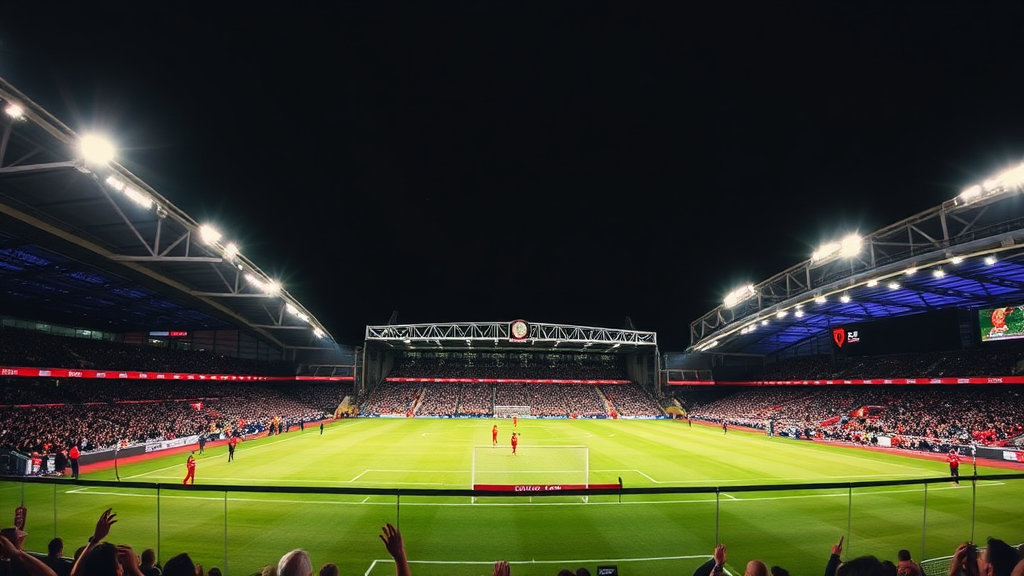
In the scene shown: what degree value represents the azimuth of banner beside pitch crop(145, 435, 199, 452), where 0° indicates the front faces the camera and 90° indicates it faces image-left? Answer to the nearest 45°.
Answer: approximately 315°

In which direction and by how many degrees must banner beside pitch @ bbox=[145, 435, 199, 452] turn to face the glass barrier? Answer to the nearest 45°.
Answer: approximately 45° to its right
